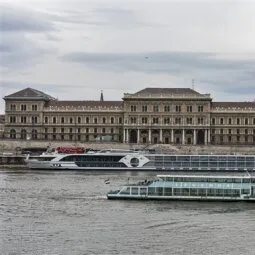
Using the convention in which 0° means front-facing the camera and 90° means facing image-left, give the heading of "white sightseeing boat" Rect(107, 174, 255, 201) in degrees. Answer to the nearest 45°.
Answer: approximately 90°
